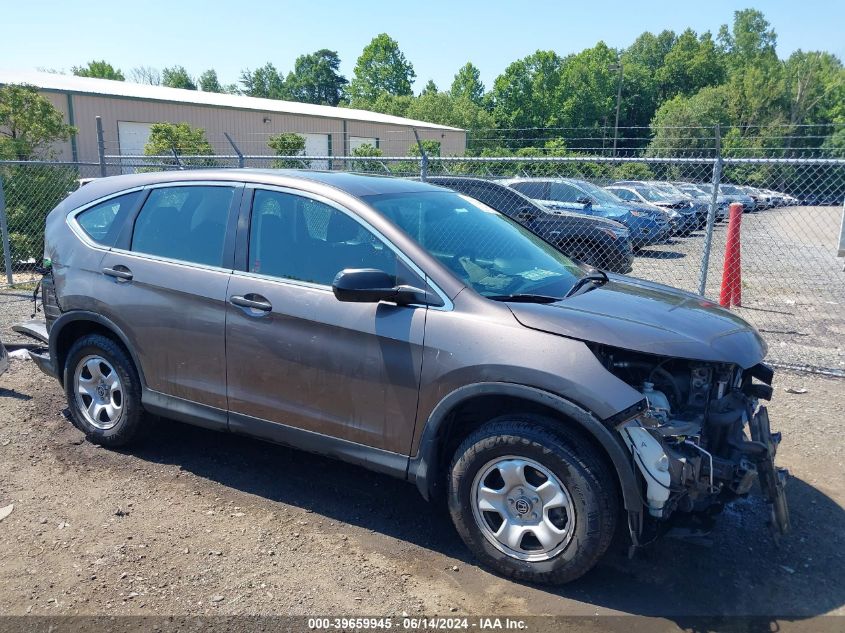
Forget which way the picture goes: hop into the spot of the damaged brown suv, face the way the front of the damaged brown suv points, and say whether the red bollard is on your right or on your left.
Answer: on your left

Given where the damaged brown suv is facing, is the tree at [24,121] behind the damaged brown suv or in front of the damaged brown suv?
behind

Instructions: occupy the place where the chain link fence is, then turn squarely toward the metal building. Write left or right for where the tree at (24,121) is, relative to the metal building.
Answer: left

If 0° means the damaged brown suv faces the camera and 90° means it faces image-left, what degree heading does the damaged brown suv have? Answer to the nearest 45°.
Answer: approximately 315°
